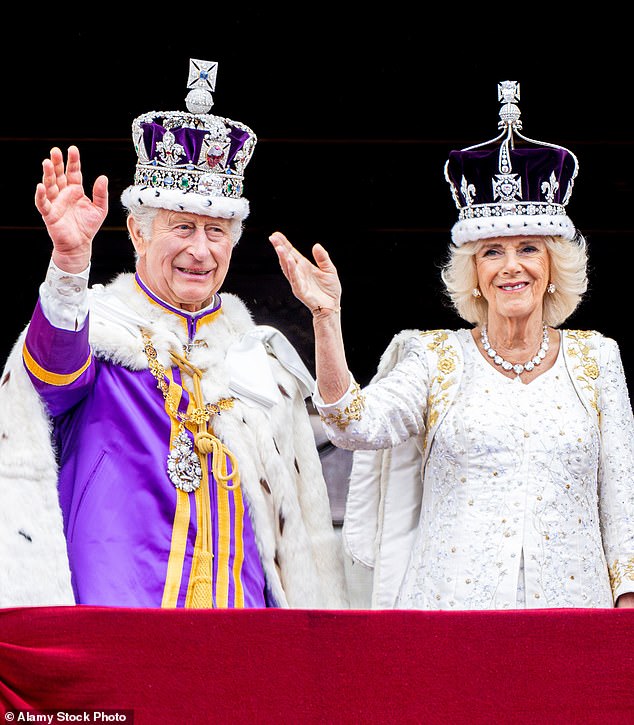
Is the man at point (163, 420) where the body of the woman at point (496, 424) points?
no

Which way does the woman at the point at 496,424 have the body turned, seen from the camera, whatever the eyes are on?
toward the camera
